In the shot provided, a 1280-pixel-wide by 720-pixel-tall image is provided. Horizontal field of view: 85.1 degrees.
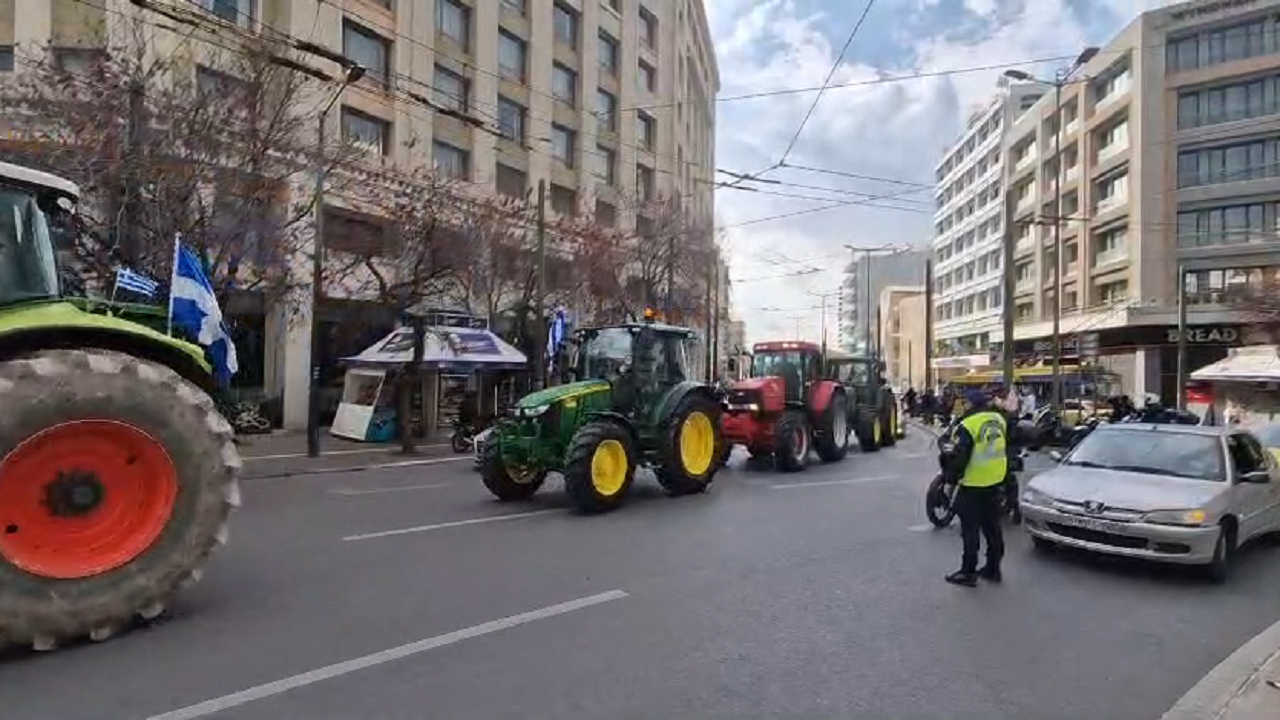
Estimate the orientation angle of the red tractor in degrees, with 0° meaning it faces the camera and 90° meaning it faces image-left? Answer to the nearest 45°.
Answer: approximately 45°

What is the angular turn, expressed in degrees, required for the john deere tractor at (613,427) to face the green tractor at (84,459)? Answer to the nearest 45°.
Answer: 0° — it already faces it

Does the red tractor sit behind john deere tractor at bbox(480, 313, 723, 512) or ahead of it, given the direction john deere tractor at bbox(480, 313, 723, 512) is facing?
behind

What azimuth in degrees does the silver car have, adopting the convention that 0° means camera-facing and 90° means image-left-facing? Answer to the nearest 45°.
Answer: approximately 45°

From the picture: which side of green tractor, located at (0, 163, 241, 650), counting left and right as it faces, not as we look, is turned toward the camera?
left

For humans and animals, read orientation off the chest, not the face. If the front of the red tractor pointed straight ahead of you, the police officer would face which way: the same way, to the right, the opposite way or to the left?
to the right

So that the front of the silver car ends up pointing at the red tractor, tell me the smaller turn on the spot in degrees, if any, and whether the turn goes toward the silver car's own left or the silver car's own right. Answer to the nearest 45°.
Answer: approximately 90° to the silver car's own right

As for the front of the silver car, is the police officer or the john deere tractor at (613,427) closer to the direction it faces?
the police officer

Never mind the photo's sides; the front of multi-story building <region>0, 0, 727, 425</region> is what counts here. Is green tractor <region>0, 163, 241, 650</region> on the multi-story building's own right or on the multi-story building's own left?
on the multi-story building's own right

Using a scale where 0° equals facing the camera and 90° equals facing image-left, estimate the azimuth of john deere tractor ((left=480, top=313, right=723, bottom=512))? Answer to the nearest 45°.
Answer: approximately 45°

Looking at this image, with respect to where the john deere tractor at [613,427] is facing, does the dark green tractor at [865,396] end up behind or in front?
behind

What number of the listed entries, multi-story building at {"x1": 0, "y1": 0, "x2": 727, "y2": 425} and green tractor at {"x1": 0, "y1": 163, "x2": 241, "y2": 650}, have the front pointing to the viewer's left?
1

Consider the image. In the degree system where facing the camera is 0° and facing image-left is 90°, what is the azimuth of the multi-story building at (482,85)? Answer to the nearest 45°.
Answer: approximately 315°
